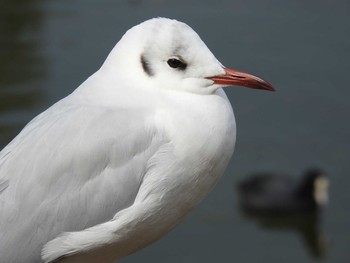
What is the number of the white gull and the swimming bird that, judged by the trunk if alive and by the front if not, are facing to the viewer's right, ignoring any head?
2

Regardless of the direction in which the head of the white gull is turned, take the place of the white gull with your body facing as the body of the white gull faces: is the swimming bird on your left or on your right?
on your left

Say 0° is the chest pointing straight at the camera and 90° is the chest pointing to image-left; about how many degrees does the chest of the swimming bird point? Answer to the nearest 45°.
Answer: approximately 270°

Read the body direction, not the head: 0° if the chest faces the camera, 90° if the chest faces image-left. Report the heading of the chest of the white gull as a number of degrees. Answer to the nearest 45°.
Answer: approximately 270°
